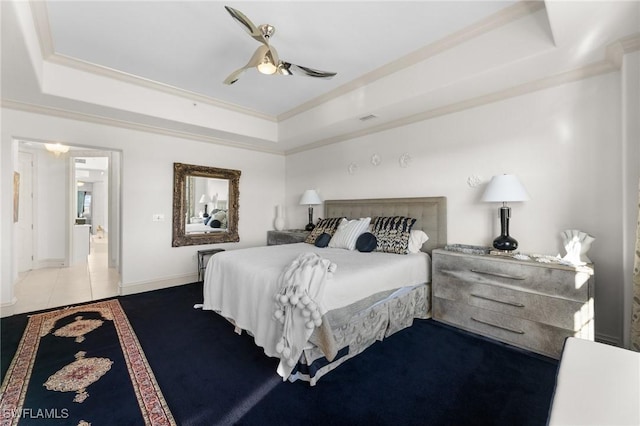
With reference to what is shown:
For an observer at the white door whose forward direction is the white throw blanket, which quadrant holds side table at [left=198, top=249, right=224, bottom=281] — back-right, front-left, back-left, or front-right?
front-left

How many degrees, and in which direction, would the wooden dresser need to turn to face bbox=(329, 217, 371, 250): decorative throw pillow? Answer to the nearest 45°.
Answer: approximately 45° to its right

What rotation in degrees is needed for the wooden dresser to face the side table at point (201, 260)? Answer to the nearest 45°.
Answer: approximately 45° to its right

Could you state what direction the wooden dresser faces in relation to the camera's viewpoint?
facing the viewer and to the left of the viewer

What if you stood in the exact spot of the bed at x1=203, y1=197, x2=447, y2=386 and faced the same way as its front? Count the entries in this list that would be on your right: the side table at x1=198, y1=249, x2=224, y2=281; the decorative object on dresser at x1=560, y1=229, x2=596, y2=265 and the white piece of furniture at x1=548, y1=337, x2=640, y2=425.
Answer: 1

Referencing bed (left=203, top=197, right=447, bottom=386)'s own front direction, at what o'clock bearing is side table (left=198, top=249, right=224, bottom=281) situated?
The side table is roughly at 3 o'clock from the bed.

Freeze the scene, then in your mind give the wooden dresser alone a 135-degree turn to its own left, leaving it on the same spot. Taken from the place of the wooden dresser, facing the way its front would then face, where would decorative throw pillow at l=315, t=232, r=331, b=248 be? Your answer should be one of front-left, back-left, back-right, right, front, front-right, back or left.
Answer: back

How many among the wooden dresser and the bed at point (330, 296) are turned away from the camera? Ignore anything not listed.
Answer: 0

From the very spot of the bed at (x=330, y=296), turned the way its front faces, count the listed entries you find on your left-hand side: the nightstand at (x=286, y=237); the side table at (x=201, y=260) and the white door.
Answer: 0

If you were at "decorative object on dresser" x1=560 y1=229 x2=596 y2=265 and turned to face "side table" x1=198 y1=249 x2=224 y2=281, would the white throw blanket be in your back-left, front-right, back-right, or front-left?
front-left

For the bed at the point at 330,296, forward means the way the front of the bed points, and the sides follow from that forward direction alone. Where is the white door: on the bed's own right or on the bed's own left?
on the bed's own right

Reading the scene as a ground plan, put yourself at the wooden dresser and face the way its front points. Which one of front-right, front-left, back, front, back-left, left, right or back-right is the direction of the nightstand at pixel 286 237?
front-right

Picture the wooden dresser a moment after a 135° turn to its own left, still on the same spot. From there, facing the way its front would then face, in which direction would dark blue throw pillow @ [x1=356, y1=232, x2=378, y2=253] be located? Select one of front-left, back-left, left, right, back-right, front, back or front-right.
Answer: back

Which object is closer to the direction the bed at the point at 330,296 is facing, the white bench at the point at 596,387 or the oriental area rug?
the oriental area rug

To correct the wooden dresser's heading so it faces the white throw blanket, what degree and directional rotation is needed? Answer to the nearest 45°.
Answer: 0° — it already faces it
